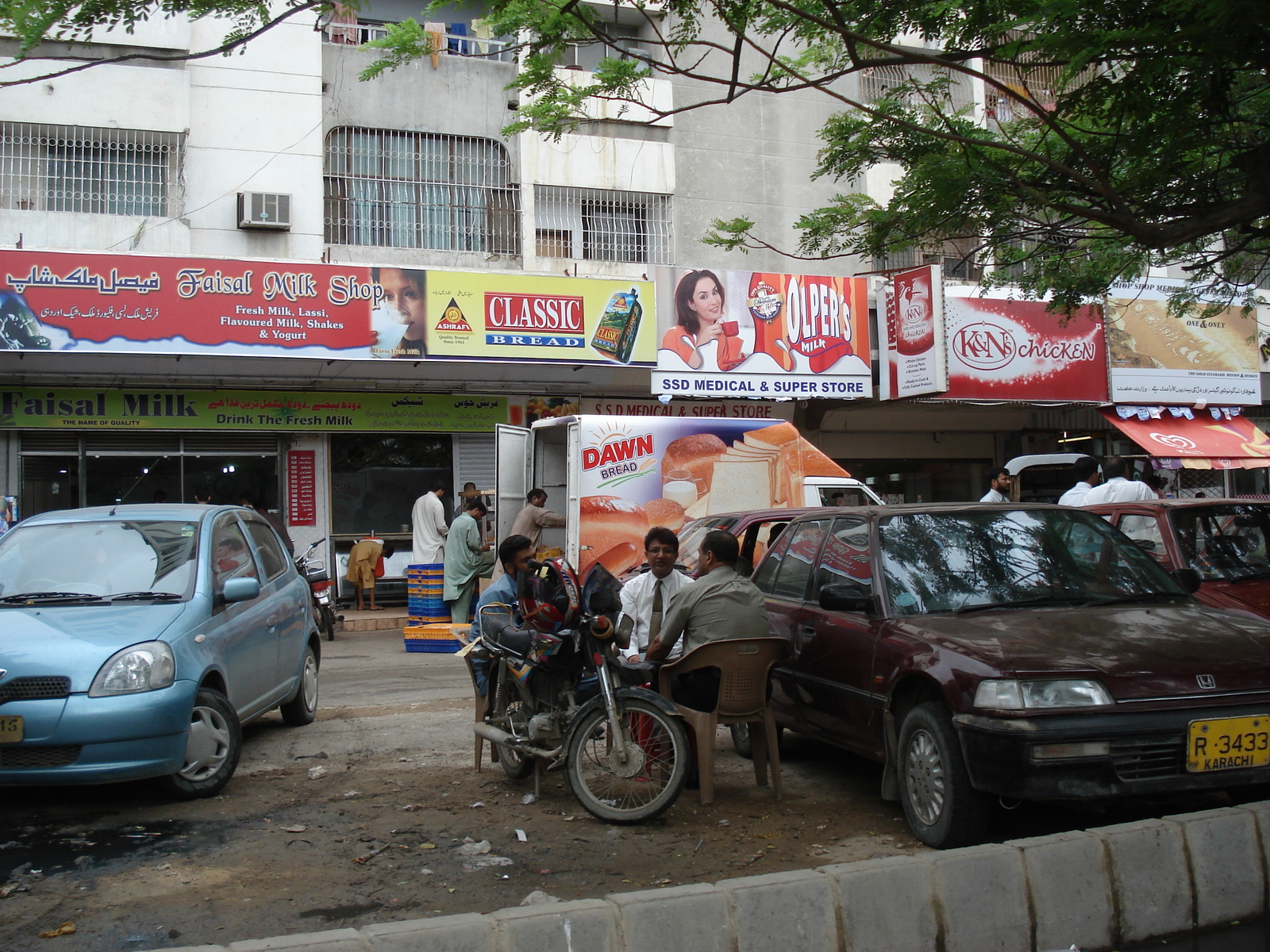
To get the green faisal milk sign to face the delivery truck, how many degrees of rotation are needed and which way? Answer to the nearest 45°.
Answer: approximately 45° to its left

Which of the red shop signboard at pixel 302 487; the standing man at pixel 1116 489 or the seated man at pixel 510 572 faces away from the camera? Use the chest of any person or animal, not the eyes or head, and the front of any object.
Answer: the standing man

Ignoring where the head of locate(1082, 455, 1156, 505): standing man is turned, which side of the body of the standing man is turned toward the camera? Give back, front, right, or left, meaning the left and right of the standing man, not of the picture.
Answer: back

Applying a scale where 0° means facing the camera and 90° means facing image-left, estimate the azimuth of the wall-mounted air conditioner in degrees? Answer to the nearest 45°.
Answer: approximately 0°

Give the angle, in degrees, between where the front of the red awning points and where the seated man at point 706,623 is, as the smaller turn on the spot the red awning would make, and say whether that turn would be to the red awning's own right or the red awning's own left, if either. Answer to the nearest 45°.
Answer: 0° — it already faces them

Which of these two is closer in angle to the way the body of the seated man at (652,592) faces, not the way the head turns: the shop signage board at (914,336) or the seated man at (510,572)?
the seated man

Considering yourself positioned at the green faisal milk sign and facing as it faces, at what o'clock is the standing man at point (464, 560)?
The standing man is roughly at 11 o'clock from the green faisal milk sign.

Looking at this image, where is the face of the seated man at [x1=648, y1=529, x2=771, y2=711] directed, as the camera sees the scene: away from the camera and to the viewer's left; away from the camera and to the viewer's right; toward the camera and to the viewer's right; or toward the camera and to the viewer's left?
away from the camera and to the viewer's left

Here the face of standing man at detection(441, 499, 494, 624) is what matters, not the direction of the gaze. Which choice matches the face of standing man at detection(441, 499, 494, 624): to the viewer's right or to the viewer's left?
to the viewer's right

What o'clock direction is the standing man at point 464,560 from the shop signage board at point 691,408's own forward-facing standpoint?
The standing man is roughly at 1 o'clock from the shop signage board.

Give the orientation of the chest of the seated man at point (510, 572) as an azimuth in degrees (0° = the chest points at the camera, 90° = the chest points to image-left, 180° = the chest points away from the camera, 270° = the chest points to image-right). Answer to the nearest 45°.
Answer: approximately 270°

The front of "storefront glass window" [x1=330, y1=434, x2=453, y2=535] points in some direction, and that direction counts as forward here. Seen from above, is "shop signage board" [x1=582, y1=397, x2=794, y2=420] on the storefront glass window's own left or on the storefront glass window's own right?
on the storefront glass window's own left

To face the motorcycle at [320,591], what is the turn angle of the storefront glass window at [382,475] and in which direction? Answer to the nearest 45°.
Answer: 0° — it already faces it

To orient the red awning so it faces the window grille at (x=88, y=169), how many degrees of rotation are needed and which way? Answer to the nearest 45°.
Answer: approximately 45° to its right
